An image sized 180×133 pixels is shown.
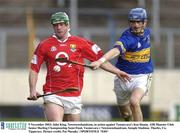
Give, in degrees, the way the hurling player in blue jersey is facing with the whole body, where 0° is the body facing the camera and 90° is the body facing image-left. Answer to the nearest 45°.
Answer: approximately 0°
